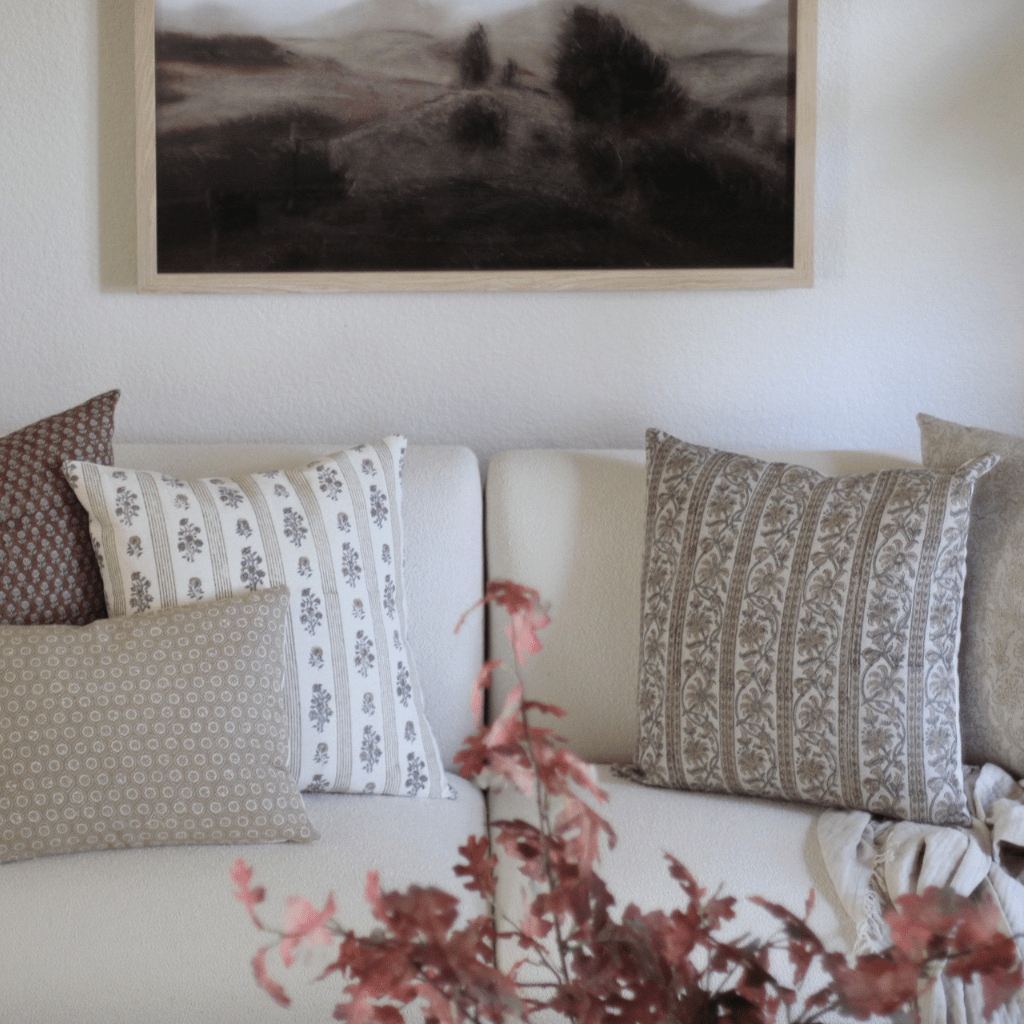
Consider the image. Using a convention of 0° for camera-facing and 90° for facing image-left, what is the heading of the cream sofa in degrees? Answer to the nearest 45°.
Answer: approximately 0°

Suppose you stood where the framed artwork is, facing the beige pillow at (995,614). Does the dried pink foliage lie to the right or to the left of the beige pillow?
right

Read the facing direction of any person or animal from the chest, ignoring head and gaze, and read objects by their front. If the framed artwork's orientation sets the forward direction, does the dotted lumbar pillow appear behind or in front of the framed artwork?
in front

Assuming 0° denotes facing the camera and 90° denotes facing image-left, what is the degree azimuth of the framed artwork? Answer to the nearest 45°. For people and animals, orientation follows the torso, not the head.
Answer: approximately 0°

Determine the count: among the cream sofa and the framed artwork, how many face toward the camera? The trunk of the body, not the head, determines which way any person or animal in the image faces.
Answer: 2

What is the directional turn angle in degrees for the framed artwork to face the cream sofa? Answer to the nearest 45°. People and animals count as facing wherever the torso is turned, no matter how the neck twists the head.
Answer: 0° — it already faces it

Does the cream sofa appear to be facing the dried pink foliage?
yes

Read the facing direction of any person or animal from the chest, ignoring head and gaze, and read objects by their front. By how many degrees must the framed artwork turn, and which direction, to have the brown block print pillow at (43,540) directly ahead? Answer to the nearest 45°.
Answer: approximately 45° to its right

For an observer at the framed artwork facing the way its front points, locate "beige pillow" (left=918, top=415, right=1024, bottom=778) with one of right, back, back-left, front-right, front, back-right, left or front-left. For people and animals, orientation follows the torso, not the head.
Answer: front-left
